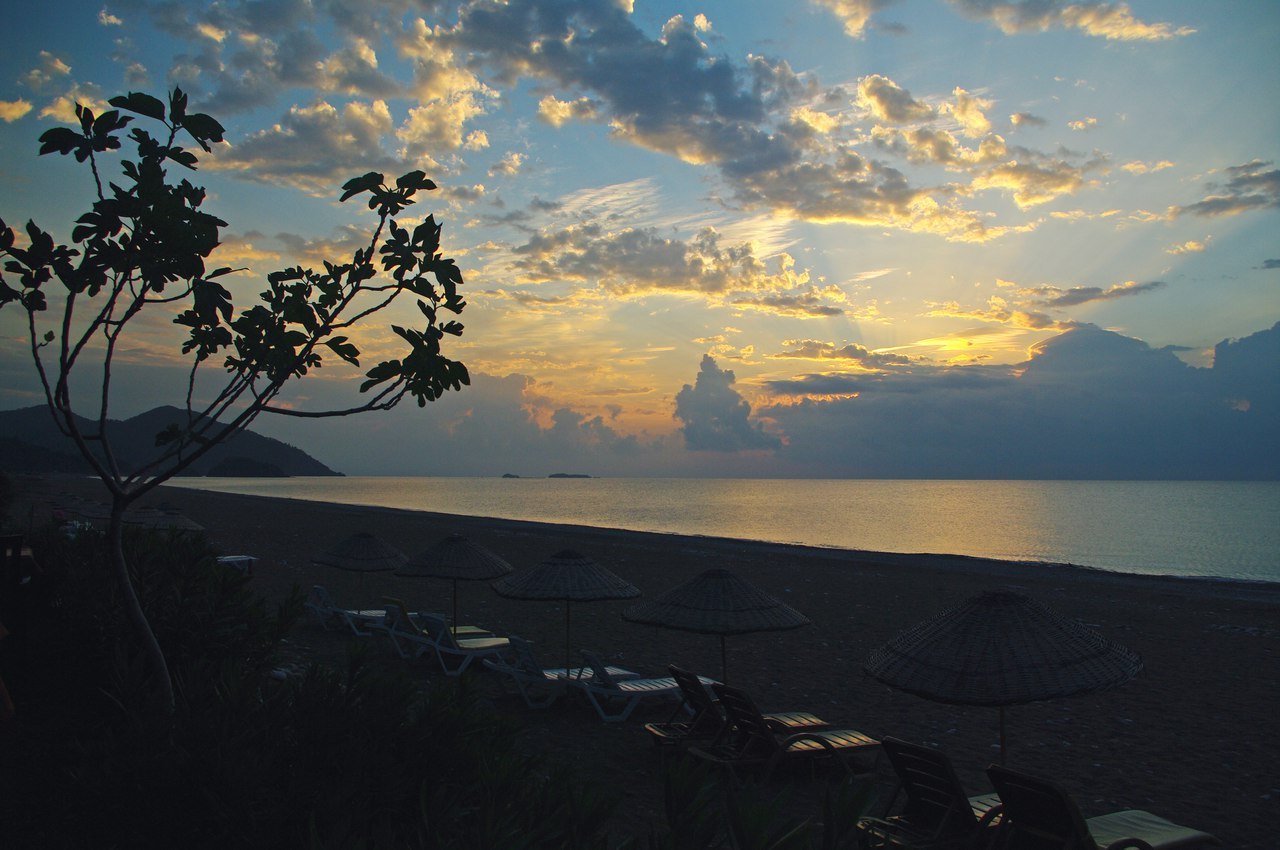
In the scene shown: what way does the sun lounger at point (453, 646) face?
to the viewer's right

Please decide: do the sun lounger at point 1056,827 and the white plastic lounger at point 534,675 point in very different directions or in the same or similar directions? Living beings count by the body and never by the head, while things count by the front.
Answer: same or similar directions

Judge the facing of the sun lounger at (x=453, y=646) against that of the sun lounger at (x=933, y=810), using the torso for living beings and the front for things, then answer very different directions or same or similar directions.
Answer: same or similar directions

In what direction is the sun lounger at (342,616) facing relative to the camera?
to the viewer's right

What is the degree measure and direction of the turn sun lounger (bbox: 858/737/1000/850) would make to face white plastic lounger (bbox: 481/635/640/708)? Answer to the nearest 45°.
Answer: approximately 90° to its left

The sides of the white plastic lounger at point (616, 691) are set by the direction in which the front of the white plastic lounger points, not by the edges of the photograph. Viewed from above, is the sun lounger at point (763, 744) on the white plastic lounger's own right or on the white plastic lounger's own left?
on the white plastic lounger's own right

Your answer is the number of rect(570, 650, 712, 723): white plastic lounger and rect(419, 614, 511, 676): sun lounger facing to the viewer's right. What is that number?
2

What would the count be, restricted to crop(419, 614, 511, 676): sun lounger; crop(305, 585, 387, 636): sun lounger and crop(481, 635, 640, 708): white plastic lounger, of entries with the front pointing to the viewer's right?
3

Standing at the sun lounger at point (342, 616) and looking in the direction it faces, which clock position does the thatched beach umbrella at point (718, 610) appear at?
The thatched beach umbrella is roughly at 2 o'clock from the sun lounger.

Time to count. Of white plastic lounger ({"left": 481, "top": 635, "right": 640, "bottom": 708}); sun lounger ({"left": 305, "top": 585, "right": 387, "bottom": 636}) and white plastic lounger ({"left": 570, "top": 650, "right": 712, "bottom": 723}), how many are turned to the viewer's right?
3

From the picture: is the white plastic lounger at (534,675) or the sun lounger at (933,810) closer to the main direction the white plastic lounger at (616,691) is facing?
the sun lounger

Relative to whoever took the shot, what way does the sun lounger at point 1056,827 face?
facing away from the viewer and to the right of the viewer

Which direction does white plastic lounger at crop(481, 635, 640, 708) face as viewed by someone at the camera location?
facing to the right of the viewer

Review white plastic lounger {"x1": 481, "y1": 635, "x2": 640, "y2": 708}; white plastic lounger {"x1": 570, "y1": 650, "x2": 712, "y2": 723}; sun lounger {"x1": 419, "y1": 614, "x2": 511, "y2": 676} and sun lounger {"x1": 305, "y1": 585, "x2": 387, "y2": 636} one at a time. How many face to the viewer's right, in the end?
4
